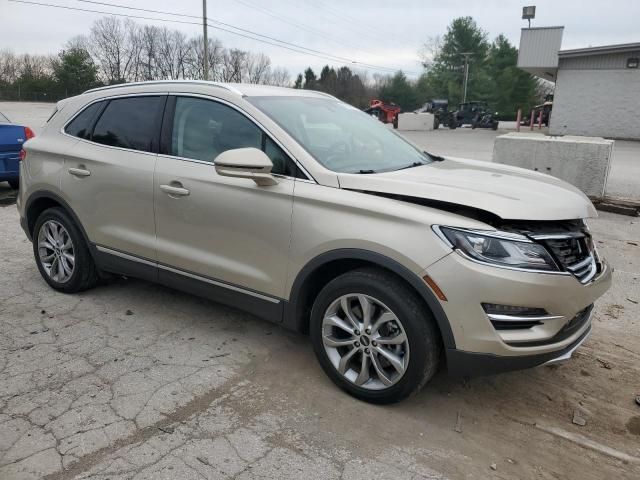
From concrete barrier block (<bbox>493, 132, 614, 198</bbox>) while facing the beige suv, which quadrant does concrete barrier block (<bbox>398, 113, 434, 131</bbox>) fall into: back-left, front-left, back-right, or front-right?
back-right

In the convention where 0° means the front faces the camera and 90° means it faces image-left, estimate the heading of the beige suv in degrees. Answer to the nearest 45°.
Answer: approximately 315°

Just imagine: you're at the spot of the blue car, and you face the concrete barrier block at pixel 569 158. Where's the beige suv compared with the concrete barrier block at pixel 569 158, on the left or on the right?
right

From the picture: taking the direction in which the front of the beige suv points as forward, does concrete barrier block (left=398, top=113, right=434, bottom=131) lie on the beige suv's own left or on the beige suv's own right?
on the beige suv's own left

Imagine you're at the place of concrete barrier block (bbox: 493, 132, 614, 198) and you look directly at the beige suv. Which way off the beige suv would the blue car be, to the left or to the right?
right

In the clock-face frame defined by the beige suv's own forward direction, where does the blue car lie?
The blue car is roughly at 6 o'clock from the beige suv.

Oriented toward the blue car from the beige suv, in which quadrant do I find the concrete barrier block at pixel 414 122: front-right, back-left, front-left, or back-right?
front-right

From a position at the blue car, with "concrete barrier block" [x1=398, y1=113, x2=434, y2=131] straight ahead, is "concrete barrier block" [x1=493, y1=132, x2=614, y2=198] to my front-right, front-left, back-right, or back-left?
front-right

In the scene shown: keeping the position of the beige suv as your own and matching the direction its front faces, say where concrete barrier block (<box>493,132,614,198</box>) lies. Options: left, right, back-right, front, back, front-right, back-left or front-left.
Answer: left
